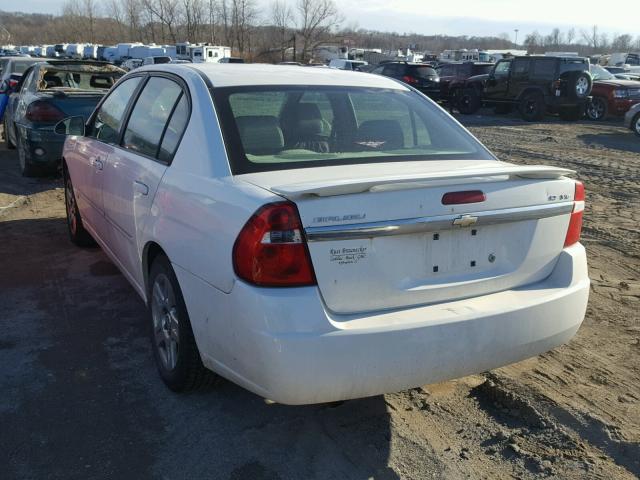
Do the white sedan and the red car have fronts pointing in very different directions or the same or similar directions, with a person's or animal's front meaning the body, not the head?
very different directions

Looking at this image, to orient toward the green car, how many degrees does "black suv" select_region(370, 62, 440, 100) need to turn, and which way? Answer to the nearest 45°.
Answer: approximately 135° to its left

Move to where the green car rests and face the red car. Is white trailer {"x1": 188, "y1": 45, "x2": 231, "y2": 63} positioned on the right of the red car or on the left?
left

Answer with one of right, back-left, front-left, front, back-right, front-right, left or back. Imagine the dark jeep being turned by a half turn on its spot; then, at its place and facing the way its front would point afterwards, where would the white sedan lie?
front-right

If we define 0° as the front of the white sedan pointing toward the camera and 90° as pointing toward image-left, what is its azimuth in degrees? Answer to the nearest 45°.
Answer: approximately 135°

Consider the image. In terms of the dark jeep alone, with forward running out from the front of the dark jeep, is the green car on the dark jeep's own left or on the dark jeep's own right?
on the dark jeep's own left

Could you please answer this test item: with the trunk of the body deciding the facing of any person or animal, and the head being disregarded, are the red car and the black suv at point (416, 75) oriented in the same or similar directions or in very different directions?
very different directions

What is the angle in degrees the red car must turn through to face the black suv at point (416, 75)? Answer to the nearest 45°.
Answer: approximately 135° to its right

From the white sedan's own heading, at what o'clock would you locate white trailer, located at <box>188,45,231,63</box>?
The white trailer is roughly at 1 o'clock from the white sedan.

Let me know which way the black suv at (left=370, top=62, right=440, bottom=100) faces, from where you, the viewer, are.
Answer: facing away from the viewer and to the left of the viewer

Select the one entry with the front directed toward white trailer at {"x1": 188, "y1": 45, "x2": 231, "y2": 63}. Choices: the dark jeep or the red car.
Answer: the dark jeep

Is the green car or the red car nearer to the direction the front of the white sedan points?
the green car

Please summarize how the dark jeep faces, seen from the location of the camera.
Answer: facing away from the viewer and to the left of the viewer

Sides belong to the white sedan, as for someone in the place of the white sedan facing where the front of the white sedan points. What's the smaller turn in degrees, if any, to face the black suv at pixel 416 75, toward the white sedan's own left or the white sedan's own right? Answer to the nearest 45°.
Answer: approximately 45° to the white sedan's own right
